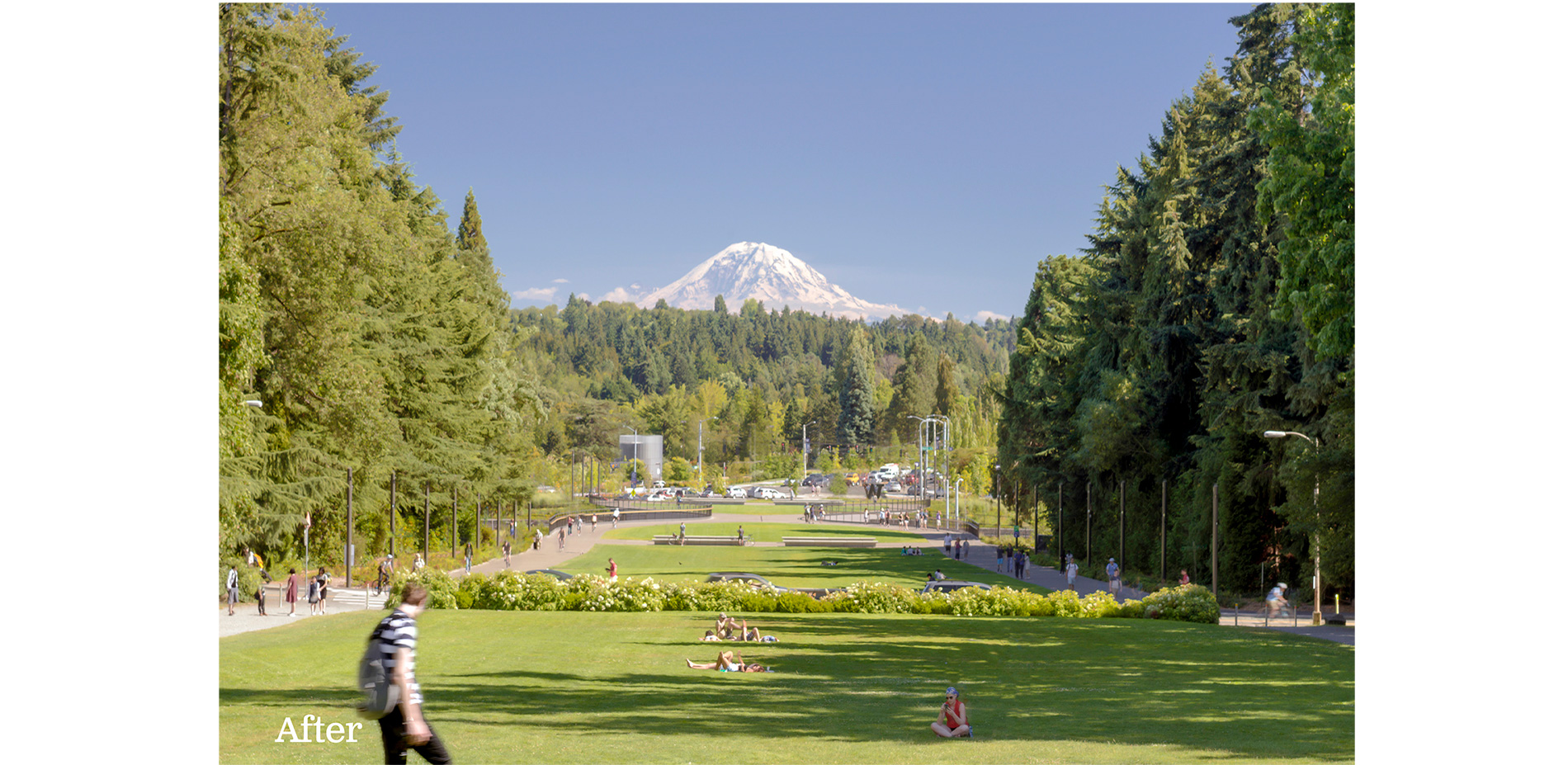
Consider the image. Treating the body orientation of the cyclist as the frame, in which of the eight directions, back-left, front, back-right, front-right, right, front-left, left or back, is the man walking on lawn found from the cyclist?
right

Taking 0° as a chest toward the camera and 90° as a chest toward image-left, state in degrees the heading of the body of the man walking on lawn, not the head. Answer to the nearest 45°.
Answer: approximately 270°

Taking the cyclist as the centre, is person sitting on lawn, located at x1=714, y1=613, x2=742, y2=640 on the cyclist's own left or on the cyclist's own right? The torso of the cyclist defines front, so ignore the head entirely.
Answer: on the cyclist's own right

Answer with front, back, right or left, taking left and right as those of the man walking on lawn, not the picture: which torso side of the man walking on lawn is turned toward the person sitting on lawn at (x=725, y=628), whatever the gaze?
left

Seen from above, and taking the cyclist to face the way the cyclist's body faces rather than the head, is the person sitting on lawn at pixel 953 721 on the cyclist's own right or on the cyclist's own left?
on the cyclist's own right
